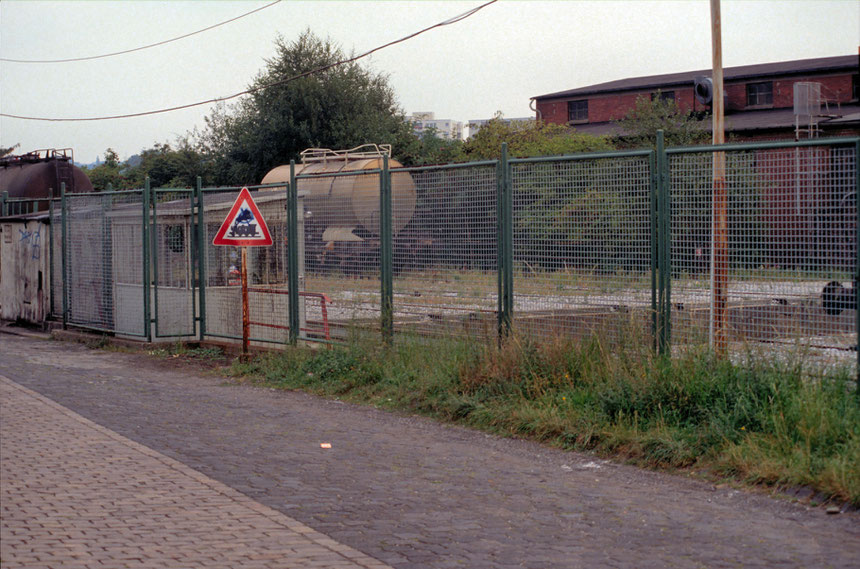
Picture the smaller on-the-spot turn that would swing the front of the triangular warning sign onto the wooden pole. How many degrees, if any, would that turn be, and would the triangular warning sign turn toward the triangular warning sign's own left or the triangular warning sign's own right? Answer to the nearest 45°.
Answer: approximately 45° to the triangular warning sign's own left

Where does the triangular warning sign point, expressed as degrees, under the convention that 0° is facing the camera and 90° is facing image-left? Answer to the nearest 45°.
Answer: approximately 0°

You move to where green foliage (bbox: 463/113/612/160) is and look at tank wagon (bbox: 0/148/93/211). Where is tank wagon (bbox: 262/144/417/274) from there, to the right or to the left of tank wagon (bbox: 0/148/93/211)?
left

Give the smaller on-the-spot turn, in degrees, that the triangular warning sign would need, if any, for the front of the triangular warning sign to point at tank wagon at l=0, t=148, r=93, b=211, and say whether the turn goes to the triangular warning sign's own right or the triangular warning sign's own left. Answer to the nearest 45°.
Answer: approximately 180°

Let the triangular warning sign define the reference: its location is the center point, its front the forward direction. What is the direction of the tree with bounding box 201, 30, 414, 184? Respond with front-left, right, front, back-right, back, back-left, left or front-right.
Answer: back

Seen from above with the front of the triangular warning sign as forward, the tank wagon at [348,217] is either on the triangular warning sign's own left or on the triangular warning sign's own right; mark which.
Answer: on the triangular warning sign's own left

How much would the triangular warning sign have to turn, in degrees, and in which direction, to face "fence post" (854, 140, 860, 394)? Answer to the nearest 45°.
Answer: approximately 45° to its left

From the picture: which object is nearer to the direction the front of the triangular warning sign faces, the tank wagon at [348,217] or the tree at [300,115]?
the tank wagon

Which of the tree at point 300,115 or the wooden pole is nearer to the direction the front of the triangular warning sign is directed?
the wooden pole
